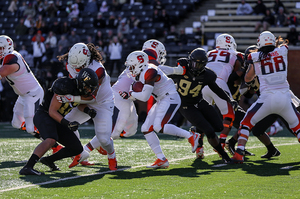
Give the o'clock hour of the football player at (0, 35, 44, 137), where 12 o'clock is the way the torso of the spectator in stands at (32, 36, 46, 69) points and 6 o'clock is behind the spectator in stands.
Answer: The football player is roughly at 12 o'clock from the spectator in stands.

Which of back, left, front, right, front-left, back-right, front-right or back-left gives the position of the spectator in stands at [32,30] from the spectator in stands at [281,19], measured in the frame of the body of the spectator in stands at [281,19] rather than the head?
right

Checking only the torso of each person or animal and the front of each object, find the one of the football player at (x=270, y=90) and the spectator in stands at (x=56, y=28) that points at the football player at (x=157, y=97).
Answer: the spectator in stands

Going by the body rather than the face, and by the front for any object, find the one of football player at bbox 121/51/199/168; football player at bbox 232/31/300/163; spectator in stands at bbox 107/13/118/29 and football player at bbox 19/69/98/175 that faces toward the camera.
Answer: the spectator in stands

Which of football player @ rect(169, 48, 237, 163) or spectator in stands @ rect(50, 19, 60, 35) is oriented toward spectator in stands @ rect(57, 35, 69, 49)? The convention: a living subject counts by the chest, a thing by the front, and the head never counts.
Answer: spectator in stands @ rect(50, 19, 60, 35)

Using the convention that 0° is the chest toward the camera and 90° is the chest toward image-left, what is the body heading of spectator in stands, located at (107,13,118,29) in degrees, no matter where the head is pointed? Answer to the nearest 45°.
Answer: approximately 0°

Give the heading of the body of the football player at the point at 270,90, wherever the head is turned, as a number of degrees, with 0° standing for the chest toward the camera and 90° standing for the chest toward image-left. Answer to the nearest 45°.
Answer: approximately 180°
